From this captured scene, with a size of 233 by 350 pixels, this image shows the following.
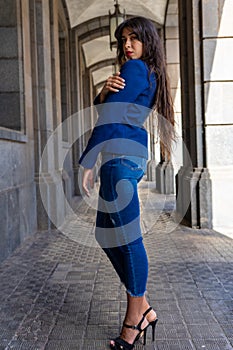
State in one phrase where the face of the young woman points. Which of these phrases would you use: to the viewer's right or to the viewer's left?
to the viewer's left

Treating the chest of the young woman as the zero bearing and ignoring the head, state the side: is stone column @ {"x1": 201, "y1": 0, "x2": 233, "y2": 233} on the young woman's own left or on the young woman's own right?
on the young woman's own right

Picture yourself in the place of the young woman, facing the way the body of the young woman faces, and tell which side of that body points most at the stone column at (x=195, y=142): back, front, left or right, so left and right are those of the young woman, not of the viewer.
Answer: right

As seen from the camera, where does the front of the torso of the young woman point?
to the viewer's left
